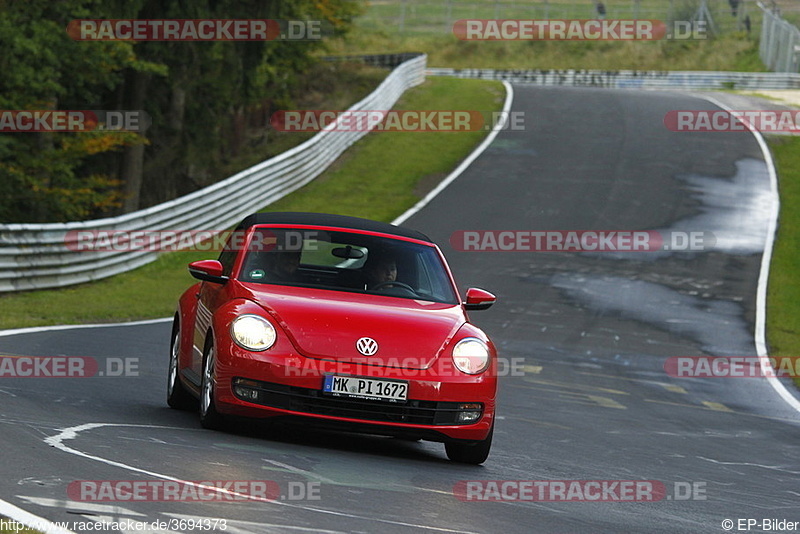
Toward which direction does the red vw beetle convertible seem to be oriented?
toward the camera

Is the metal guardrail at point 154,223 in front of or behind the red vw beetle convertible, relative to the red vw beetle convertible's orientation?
behind
